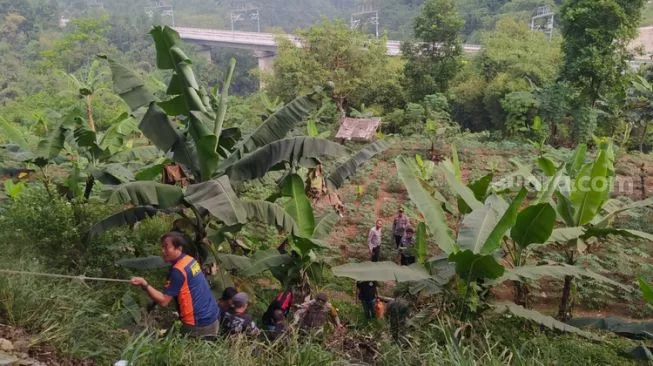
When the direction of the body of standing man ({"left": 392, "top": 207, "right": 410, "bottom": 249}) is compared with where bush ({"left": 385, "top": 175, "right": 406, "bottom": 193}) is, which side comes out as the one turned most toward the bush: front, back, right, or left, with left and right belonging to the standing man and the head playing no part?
back

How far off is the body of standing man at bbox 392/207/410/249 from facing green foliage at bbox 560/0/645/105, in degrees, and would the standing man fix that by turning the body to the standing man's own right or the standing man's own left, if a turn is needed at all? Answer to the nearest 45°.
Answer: approximately 135° to the standing man's own left

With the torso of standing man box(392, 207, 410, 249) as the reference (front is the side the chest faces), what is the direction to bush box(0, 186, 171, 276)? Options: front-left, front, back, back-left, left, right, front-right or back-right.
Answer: front-right

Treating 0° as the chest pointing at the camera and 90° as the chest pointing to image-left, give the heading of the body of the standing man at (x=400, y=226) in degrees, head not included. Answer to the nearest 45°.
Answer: approximately 0°

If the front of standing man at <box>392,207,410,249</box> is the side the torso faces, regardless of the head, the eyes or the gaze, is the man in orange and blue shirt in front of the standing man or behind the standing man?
in front

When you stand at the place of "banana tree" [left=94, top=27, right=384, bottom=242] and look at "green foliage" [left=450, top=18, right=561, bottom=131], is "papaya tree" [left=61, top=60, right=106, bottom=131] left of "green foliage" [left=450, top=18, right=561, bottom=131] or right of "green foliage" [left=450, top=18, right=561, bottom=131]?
left

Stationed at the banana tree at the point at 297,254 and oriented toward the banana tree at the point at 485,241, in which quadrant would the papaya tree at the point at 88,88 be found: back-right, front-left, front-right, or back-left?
back-left

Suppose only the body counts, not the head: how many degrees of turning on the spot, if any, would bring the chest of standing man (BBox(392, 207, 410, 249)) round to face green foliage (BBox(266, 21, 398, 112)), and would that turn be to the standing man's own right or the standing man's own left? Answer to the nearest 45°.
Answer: approximately 180°

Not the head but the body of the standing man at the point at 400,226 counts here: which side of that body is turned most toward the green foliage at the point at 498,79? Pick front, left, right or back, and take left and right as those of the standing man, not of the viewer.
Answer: back

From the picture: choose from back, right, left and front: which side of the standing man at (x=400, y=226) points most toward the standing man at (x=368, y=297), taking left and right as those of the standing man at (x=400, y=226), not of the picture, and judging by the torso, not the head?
front

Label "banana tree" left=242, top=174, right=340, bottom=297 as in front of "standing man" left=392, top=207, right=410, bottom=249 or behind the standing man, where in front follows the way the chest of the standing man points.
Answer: in front
